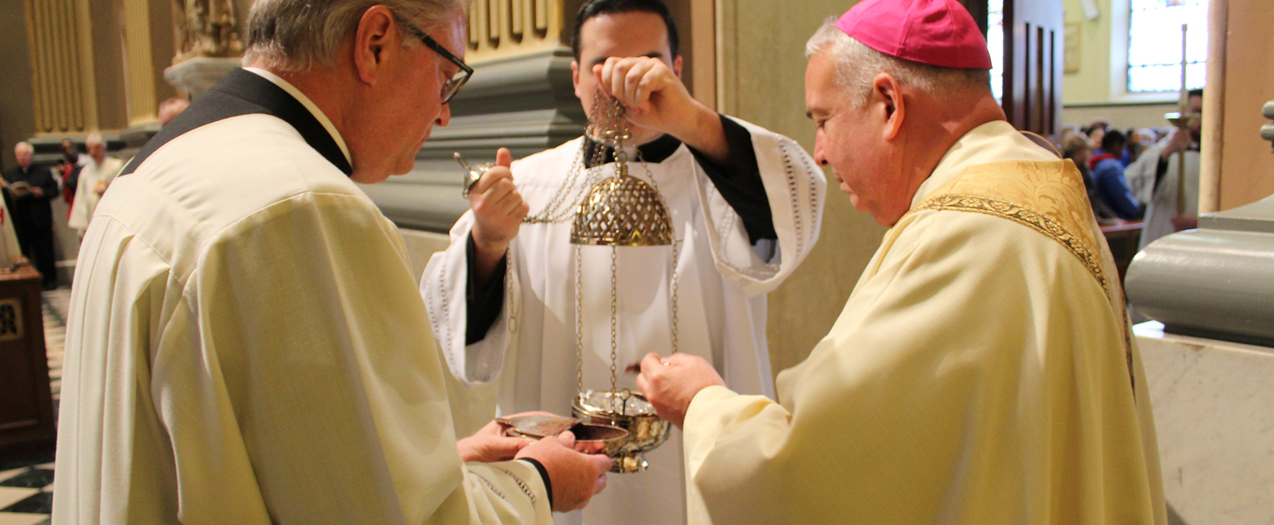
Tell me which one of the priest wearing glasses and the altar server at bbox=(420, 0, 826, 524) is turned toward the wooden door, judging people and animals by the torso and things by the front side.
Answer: the priest wearing glasses

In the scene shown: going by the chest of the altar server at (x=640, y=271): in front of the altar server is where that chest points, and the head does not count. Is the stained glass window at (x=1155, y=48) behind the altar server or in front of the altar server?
behind

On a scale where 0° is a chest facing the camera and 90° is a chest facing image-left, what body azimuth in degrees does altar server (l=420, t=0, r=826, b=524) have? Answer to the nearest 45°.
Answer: approximately 0°

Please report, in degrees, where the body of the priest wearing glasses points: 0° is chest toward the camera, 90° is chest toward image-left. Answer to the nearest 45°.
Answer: approximately 225°

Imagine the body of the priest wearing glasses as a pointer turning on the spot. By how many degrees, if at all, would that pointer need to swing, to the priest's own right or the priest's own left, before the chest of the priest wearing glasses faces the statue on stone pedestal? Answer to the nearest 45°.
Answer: approximately 45° to the priest's own left
